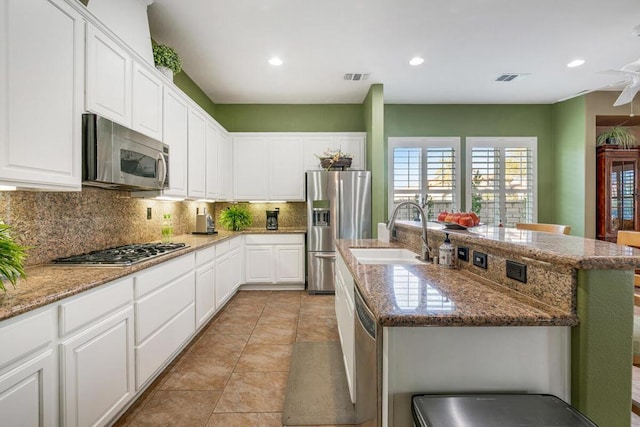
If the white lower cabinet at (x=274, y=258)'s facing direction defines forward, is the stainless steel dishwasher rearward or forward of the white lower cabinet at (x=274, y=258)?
forward

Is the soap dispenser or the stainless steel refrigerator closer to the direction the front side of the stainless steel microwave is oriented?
the soap dispenser

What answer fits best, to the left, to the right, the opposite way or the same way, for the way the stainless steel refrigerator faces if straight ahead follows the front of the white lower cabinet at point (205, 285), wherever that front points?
to the right

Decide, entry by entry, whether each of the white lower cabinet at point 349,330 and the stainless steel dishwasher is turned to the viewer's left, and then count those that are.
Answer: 2

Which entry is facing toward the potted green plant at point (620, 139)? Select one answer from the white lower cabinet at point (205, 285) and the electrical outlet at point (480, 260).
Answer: the white lower cabinet

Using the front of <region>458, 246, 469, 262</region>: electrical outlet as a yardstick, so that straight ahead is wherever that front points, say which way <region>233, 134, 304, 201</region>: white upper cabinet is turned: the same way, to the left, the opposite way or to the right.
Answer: to the left

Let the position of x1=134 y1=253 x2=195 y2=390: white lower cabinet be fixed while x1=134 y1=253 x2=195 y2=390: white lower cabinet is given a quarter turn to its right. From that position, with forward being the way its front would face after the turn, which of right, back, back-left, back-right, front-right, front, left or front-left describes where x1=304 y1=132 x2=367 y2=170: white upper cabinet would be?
back

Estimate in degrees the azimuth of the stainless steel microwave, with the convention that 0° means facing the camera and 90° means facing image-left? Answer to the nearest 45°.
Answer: approximately 315°

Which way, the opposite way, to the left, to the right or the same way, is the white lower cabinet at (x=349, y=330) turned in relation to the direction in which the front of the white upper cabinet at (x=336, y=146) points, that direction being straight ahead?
to the right

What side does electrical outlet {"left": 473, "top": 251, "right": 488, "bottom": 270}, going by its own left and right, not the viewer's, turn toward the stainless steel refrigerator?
right

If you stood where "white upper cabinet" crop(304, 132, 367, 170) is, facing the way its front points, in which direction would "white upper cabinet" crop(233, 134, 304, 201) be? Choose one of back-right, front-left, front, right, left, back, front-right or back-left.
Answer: right

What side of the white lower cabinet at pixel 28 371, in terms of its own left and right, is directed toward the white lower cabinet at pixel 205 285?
left

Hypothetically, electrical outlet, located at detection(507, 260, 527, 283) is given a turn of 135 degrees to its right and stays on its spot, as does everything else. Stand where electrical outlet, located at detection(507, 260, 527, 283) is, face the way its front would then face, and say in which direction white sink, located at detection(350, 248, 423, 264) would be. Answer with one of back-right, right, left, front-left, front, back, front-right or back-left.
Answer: front-left

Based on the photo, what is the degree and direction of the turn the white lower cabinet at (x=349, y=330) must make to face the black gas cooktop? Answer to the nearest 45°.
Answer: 0° — it already faces it
